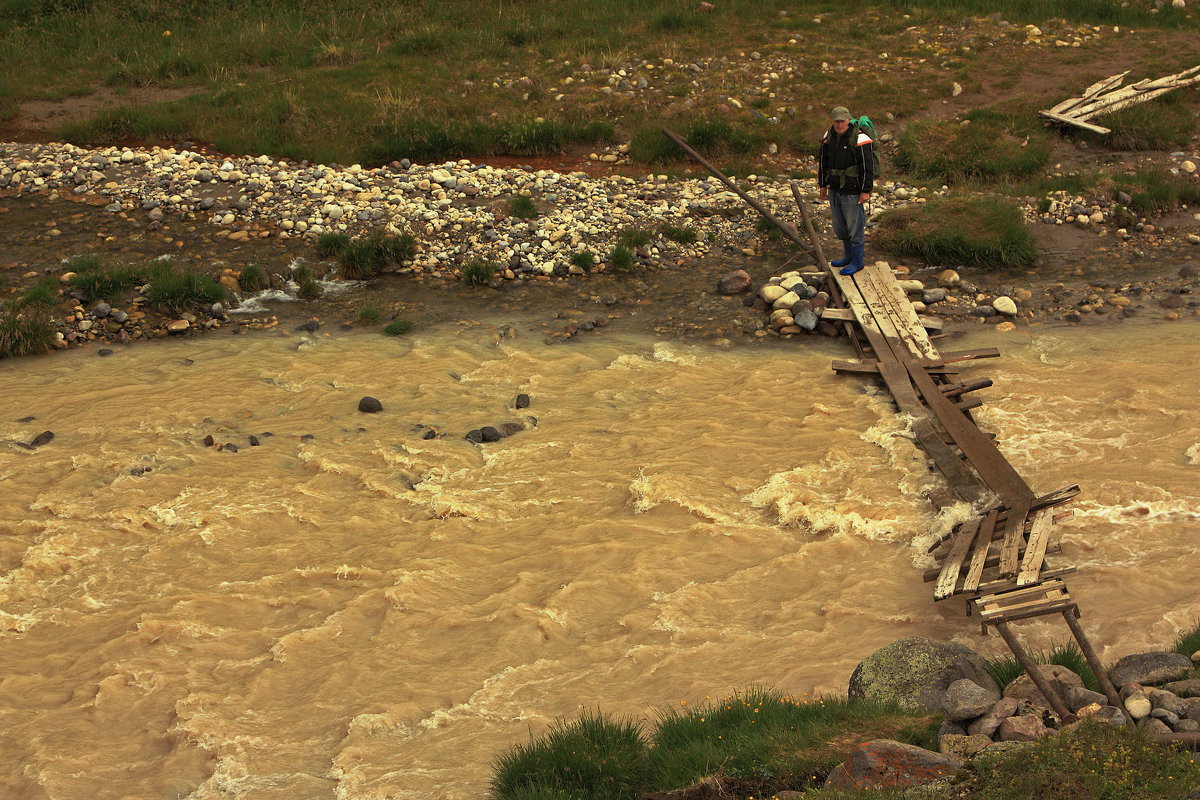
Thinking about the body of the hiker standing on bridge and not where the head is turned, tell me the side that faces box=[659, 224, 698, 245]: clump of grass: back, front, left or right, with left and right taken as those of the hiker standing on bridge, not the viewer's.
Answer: right

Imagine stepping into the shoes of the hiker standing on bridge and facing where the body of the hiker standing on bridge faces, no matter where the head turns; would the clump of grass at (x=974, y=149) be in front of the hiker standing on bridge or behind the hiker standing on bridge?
behind

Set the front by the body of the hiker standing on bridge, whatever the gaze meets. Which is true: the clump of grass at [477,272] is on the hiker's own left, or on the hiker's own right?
on the hiker's own right

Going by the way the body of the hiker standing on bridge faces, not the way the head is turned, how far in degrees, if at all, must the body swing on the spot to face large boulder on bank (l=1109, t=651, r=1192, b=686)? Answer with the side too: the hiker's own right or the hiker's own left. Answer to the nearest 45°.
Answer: approximately 45° to the hiker's own left

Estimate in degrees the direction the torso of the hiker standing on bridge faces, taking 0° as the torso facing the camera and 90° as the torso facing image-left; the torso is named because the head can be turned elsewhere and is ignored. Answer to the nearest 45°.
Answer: approximately 45°

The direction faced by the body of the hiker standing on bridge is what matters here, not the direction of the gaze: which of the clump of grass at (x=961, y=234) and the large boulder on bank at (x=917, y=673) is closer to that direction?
the large boulder on bank
